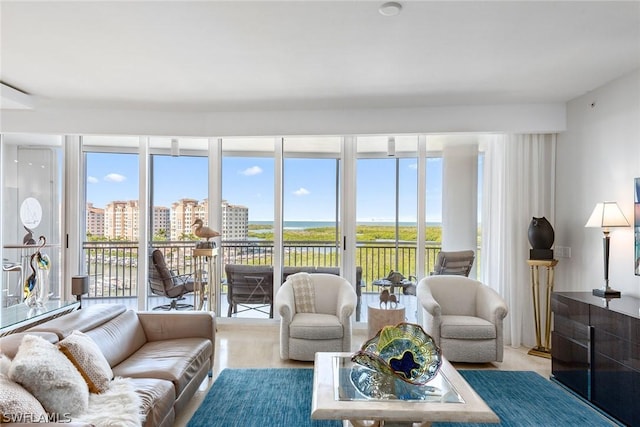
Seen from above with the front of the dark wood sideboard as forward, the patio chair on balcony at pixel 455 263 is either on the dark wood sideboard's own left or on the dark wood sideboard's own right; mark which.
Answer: on the dark wood sideboard's own right

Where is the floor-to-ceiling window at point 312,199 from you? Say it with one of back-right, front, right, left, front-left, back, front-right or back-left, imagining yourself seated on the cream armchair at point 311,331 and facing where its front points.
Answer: back

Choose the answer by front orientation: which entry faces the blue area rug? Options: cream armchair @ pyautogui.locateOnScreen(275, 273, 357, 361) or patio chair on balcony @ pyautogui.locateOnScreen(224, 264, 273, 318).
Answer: the cream armchair

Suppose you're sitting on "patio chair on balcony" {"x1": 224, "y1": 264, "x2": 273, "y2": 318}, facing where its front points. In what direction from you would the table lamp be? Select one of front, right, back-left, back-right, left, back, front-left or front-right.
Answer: back-right

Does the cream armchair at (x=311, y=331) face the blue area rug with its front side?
yes

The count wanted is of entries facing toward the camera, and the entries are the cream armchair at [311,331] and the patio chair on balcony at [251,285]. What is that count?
1

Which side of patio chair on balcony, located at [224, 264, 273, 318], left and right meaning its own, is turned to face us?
back

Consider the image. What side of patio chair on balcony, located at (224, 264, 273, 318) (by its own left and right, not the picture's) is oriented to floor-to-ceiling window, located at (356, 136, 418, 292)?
right
